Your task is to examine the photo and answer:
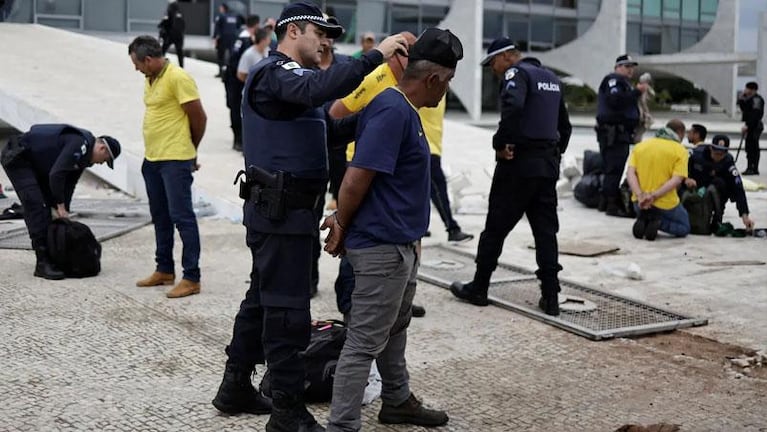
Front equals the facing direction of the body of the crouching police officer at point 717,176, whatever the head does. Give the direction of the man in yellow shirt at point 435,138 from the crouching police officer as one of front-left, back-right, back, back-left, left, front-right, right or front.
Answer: front-right

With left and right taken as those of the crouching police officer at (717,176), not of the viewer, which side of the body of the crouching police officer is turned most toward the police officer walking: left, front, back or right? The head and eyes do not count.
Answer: front

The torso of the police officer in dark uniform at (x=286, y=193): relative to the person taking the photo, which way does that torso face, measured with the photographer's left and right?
facing to the right of the viewer

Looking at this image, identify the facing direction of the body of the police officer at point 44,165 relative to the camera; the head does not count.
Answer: to the viewer's right

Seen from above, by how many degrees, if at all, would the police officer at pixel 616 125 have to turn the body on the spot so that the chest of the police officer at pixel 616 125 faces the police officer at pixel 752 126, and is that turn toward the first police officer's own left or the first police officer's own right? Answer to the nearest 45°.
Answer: approximately 90° to the first police officer's own left

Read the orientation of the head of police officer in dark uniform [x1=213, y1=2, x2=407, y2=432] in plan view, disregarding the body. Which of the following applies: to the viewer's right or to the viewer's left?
to the viewer's right

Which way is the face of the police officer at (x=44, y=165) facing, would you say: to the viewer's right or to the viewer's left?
to the viewer's right
